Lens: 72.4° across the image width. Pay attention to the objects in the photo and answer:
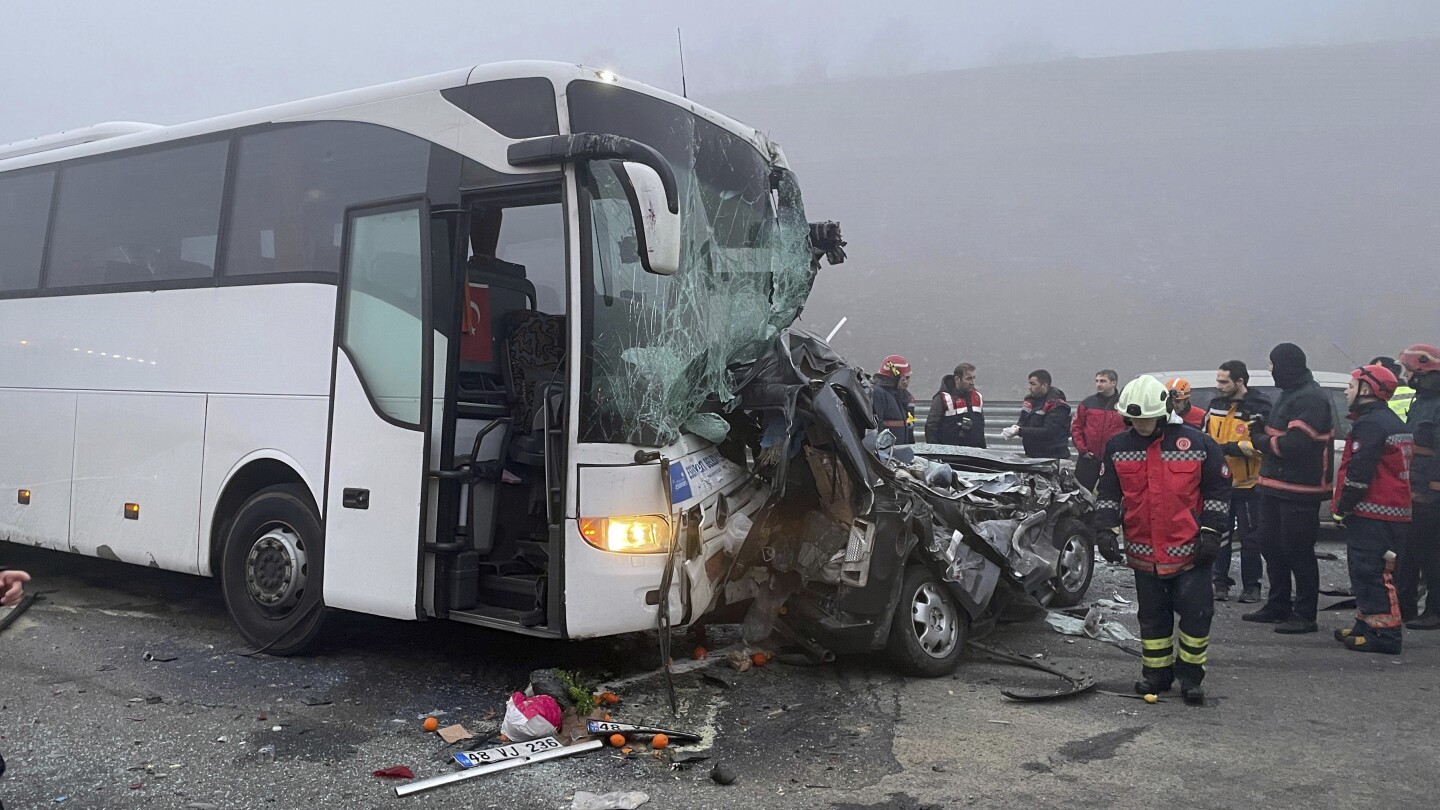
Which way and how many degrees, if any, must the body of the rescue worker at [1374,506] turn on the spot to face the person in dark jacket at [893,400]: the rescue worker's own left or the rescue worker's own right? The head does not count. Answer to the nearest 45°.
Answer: approximately 45° to the rescue worker's own right

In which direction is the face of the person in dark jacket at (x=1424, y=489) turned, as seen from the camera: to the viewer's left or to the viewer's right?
to the viewer's left

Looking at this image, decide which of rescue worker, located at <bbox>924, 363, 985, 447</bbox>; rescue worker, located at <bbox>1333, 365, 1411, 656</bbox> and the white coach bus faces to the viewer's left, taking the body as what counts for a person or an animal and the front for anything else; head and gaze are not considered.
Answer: rescue worker, located at <bbox>1333, 365, 1411, 656</bbox>

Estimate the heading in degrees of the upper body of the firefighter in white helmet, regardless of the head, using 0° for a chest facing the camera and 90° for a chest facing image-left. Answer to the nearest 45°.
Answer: approximately 0°

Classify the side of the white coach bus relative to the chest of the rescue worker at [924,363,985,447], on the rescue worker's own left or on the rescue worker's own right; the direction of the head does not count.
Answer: on the rescue worker's own right

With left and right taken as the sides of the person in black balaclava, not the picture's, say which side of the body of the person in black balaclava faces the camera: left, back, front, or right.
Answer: left

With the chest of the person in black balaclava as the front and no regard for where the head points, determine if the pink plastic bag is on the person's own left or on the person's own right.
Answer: on the person's own left

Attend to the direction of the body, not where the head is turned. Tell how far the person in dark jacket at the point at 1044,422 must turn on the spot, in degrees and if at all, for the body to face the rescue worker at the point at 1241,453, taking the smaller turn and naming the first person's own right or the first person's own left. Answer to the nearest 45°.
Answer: approximately 90° to the first person's own left

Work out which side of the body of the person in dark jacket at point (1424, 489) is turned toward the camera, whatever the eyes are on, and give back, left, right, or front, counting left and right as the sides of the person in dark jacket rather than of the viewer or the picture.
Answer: left
